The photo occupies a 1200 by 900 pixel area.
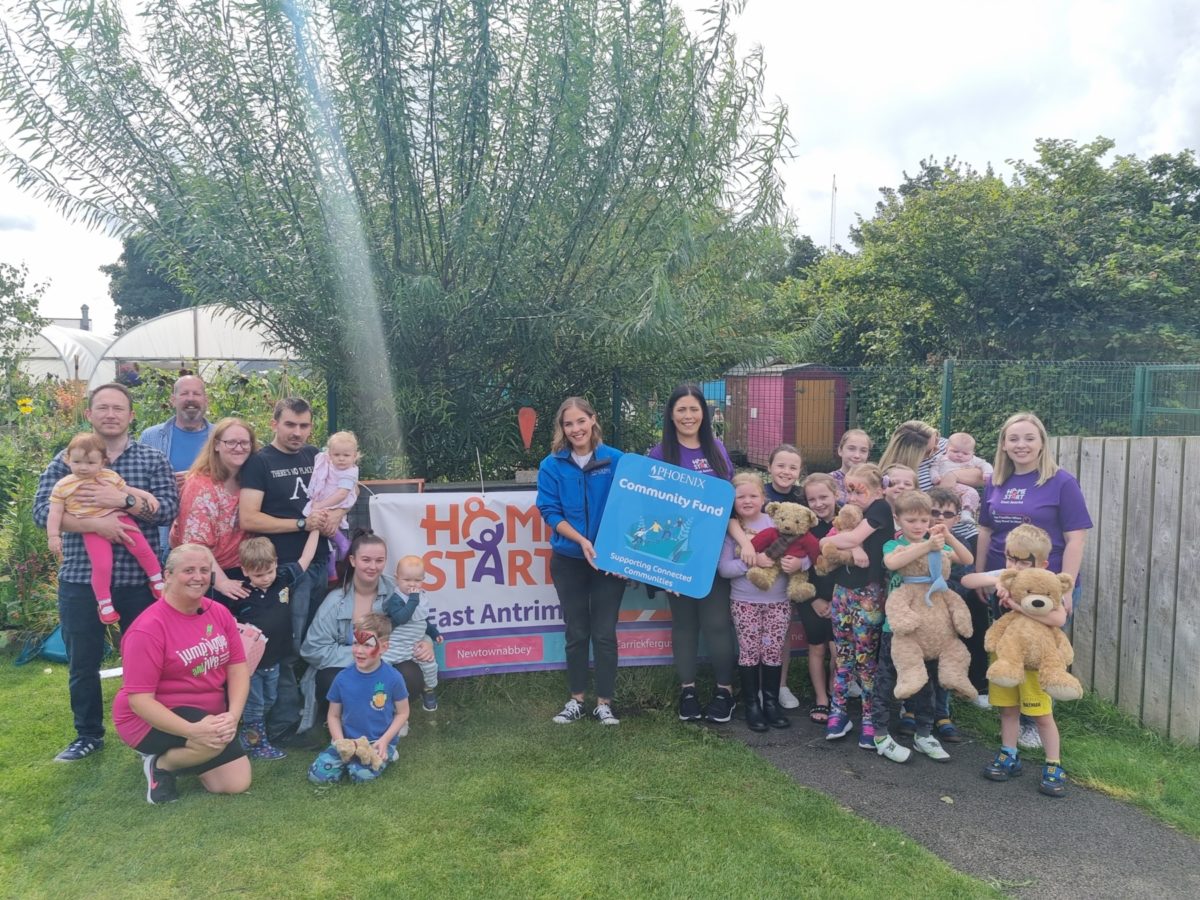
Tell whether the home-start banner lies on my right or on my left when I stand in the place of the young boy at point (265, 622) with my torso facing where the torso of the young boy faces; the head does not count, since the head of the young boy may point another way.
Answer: on my left

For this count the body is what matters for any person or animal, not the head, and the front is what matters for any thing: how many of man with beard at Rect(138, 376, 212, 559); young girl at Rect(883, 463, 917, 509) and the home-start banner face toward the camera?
3

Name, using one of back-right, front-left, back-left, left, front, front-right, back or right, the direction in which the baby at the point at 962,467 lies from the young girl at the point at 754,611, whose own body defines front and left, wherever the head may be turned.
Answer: back-left

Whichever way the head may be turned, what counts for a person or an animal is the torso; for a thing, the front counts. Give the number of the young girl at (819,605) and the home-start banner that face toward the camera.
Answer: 2

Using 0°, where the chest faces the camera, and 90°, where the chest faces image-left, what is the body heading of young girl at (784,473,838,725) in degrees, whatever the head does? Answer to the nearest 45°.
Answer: approximately 0°

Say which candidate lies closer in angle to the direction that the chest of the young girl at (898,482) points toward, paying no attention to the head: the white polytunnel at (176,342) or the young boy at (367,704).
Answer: the young boy
